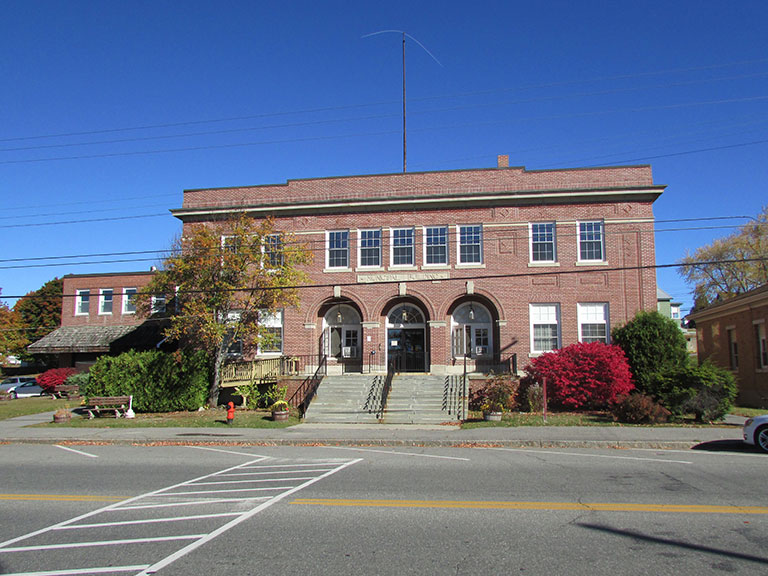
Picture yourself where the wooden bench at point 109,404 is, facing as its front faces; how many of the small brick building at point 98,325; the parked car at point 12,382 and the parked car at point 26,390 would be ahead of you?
0

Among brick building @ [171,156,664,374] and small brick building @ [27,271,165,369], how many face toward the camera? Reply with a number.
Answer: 2

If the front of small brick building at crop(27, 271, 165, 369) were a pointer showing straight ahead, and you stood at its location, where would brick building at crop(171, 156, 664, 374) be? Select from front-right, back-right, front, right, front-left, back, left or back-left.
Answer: front-left

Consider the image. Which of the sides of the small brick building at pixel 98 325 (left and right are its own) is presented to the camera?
front

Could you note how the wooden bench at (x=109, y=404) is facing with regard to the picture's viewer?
facing the viewer

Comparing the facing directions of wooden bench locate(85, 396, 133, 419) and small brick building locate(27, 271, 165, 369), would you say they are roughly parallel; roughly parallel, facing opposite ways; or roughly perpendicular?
roughly parallel

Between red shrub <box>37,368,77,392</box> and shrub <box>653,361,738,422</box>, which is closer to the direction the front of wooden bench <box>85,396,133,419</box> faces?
the shrub

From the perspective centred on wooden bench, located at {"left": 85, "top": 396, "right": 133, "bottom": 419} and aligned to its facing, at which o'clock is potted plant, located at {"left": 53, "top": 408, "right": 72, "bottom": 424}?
The potted plant is roughly at 2 o'clock from the wooden bench.

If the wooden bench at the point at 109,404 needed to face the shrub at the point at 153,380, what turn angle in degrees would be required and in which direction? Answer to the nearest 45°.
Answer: approximately 90° to its left

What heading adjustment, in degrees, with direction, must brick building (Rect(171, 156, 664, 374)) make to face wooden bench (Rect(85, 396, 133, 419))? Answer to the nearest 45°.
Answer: approximately 90° to its right

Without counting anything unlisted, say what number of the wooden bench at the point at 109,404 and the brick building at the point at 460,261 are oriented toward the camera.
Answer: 2

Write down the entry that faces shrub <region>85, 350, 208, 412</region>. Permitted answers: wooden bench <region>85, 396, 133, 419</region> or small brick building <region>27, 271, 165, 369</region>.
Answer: the small brick building

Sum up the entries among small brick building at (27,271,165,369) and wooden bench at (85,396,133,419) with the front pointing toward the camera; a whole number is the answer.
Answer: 2

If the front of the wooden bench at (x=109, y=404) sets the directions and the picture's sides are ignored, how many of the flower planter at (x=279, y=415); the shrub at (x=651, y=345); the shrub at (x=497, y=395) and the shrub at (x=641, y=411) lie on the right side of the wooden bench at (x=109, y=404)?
0

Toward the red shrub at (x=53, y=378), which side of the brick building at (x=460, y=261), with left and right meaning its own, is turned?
right

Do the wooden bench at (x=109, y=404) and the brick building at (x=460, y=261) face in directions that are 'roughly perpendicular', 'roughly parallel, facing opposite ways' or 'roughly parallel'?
roughly parallel
